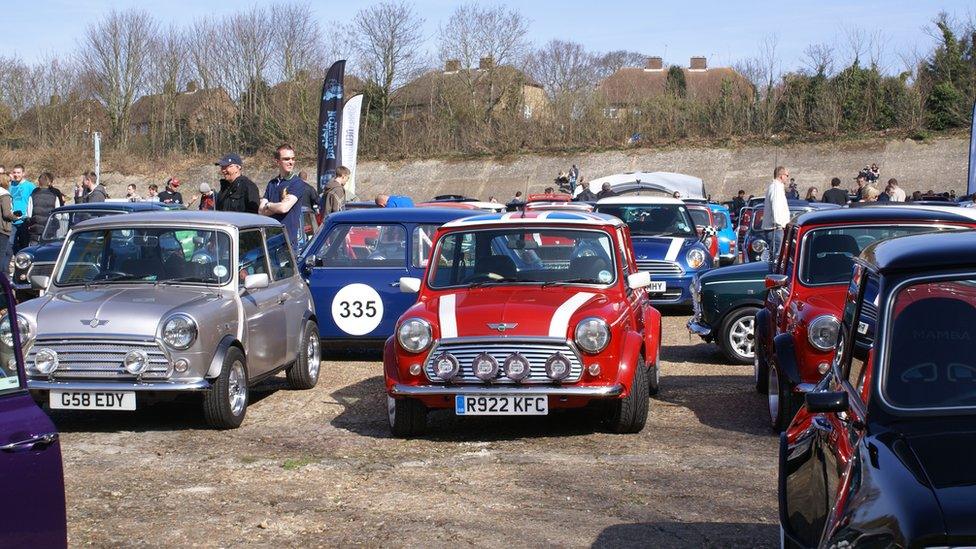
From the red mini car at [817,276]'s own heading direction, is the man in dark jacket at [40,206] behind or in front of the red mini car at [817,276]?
behind

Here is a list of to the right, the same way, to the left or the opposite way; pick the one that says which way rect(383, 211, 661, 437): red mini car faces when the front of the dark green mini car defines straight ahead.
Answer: to the left

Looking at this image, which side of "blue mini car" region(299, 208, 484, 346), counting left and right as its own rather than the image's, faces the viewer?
left

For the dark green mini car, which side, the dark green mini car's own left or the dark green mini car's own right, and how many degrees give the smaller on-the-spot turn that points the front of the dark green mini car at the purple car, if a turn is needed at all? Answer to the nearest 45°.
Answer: approximately 90° to the dark green mini car's own left

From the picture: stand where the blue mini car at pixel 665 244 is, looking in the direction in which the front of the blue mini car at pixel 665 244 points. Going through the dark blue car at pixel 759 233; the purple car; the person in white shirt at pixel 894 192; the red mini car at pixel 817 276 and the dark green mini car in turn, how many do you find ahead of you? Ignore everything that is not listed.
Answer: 3

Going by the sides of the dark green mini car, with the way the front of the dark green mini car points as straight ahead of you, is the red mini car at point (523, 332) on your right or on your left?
on your left

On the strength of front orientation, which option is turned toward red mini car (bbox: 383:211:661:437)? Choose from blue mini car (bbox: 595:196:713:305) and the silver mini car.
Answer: the blue mini car

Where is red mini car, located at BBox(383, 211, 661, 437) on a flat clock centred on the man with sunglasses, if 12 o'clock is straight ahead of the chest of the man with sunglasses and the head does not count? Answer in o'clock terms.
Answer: The red mini car is roughly at 10 o'clock from the man with sunglasses.

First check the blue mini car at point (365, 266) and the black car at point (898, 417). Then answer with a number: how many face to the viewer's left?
1

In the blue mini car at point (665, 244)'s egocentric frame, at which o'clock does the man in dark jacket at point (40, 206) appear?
The man in dark jacket is roughly at 3 o'clock from the blue mini car.

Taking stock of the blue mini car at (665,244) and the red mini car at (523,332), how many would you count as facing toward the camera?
2

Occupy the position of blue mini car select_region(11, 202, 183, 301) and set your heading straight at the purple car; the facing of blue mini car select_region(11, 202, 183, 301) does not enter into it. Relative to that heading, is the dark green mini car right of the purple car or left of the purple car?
left

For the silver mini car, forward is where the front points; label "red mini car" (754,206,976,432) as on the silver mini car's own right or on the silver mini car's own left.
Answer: on the silver mini car's own left

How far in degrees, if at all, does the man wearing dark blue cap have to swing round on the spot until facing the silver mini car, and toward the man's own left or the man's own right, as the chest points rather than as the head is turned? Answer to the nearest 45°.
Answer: approximately 45° to the man's own left
